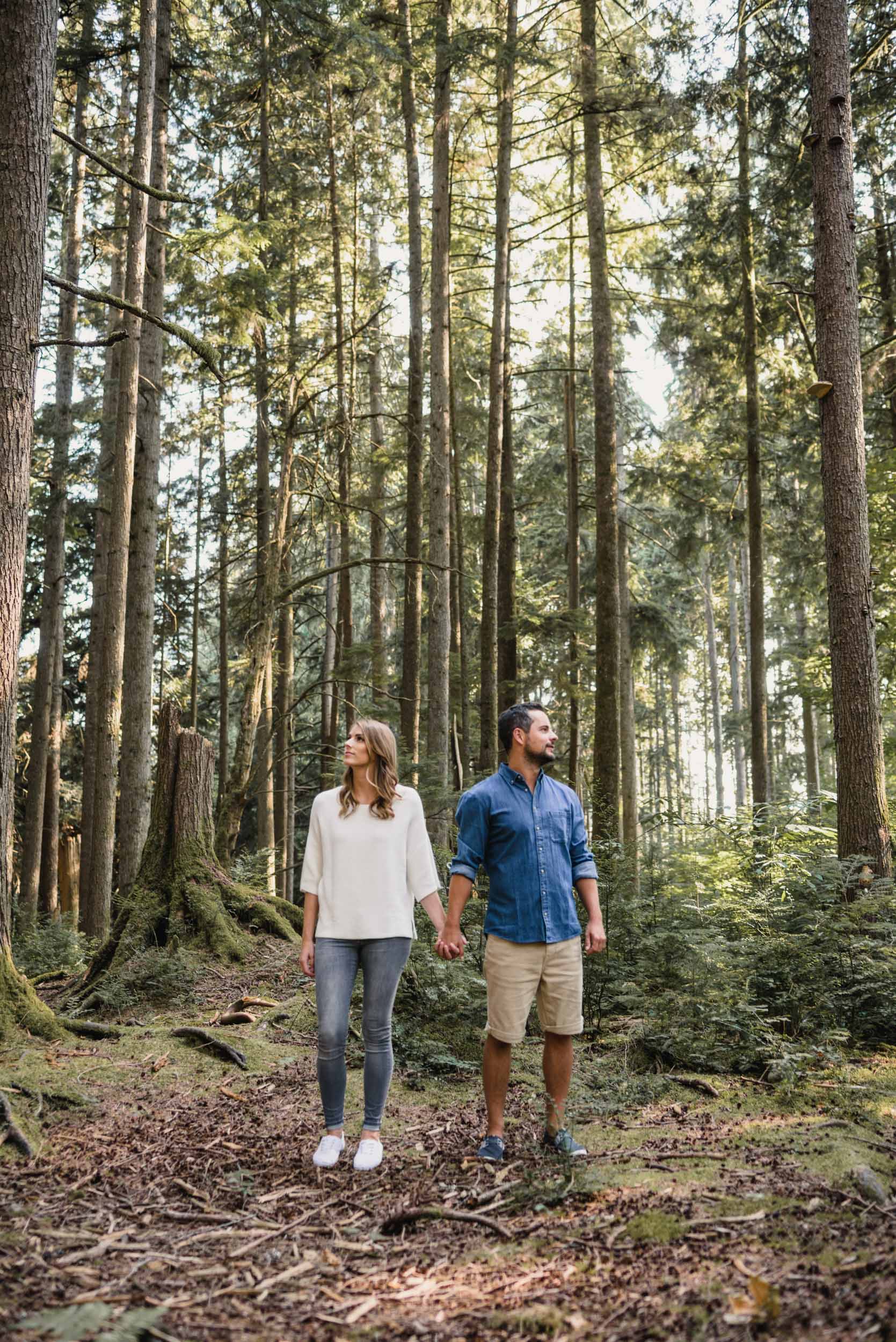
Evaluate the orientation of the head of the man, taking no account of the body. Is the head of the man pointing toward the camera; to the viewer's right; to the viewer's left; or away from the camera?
to the viewer's right

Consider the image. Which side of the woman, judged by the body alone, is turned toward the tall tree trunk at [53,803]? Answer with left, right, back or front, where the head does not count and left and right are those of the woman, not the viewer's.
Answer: back

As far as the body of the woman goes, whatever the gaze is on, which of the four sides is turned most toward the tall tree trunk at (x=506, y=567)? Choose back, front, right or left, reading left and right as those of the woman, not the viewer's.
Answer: back

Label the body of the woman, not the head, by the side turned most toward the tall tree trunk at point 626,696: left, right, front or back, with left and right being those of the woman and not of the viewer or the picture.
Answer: back

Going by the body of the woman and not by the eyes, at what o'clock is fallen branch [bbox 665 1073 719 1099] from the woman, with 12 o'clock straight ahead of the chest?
The fallen branch is roughly at 8 o'clock from the woman.

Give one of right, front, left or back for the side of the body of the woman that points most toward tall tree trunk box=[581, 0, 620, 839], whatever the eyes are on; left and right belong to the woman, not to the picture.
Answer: back

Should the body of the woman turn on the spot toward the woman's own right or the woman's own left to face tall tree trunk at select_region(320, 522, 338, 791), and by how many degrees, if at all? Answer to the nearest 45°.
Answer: approximately 180°

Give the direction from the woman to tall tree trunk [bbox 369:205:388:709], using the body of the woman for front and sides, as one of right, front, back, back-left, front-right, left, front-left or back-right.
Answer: back

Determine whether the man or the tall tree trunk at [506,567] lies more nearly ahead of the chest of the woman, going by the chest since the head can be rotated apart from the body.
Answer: the man

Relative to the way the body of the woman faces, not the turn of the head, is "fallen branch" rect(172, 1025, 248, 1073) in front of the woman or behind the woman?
behind

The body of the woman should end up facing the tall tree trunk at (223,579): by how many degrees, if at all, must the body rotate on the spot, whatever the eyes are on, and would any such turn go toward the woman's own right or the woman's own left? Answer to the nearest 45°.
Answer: approximately 180°

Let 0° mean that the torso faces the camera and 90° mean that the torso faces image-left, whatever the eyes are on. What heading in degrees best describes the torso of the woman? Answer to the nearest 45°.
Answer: approximately 0°

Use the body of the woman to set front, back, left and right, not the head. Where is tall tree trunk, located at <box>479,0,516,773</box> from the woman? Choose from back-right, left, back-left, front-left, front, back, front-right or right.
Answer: back
